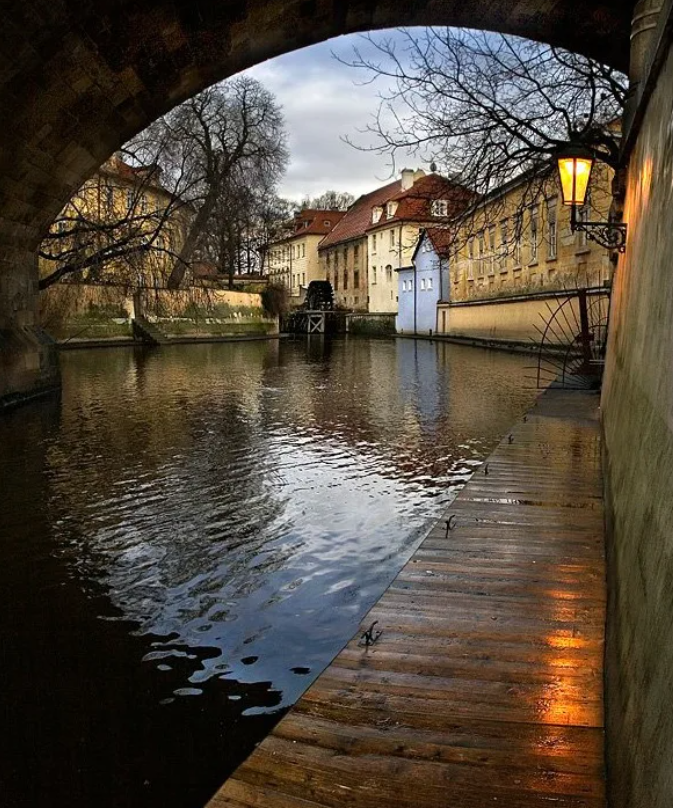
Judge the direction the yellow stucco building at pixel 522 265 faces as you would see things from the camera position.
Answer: facing the viewer and to the left of the viewer

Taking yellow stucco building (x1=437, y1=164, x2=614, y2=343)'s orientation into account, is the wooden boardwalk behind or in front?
in front

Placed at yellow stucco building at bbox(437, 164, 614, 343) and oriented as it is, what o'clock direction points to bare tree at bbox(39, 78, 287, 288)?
The bare tree is roughly at 12 o'clock from the yellow stucco building.

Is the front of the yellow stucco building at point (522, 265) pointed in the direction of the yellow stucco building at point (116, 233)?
yes
